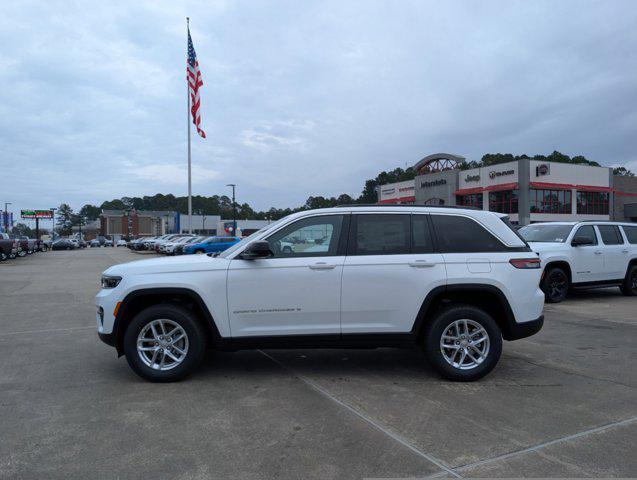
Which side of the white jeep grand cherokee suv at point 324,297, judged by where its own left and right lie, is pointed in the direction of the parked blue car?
right

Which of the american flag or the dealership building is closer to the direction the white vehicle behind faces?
the american flag

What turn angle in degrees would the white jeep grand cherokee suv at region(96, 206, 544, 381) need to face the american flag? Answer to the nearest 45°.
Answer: approximately 90° to its right

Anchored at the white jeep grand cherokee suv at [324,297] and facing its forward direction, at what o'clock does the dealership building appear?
The dealership building is roughly at 4 o'clock from the white jeep grand cherokee suv.

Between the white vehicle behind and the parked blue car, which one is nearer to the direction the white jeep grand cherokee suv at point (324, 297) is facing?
the parked blue car

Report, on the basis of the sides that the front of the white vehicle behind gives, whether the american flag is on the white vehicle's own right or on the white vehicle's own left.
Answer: on the white vehicle's own right

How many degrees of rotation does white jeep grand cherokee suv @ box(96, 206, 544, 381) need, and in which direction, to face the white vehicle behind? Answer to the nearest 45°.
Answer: approximately 135° to its right

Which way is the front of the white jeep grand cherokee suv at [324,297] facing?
to the viewer's left

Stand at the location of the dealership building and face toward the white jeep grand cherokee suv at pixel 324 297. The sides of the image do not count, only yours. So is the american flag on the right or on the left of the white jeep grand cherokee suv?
right

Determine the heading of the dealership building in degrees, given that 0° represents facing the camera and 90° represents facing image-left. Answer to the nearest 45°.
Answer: approximately 45°

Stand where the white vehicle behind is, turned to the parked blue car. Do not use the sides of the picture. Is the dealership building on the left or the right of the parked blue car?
right
